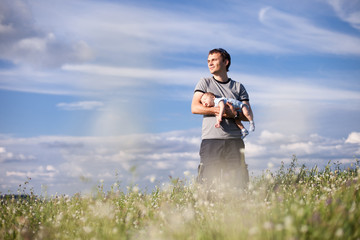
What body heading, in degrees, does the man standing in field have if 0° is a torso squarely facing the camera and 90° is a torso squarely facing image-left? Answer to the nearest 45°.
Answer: approximately 0°
